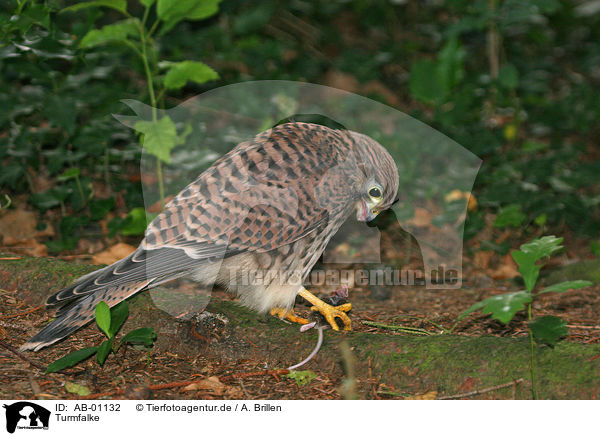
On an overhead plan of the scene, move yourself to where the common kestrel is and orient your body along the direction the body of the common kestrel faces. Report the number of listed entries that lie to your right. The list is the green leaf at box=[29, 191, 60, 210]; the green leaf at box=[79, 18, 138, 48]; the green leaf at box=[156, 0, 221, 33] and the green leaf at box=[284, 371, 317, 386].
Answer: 1

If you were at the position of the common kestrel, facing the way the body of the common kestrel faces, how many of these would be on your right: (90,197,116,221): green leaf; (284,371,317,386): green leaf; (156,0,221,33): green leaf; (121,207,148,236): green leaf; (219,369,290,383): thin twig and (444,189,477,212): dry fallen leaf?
2

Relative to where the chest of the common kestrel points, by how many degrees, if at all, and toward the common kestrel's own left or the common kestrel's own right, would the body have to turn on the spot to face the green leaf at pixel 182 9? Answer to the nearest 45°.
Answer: approximately 90° to the common kestrel's own left

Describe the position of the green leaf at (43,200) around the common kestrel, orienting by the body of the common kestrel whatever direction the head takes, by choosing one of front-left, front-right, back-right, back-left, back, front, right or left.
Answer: back-left

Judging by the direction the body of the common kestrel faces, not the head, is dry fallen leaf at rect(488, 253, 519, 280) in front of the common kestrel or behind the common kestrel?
in front

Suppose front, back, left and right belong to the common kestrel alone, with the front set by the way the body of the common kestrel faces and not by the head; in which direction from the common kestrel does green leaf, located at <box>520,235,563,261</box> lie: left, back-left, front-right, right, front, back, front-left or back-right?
front-right

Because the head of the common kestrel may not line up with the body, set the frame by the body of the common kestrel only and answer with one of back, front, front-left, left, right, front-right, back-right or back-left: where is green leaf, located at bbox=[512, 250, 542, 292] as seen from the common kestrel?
front-right

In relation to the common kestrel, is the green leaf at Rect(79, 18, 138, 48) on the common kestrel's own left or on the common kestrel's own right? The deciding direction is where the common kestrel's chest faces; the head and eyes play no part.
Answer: on the common kestrel's own left

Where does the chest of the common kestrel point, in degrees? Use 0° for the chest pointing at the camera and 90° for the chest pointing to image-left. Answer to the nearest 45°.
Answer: approximately 270°
